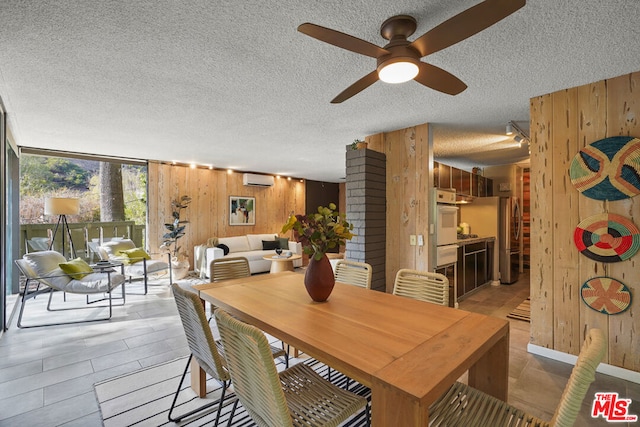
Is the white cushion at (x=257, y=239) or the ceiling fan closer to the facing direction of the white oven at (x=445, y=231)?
the ceiling fan

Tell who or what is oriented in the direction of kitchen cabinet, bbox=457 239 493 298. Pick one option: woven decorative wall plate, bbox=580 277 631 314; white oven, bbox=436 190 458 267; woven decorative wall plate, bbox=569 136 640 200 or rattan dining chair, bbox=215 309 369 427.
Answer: the rattan dining chair

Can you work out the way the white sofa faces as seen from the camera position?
facing the viewer

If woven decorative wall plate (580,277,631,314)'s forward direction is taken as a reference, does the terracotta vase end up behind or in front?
in front

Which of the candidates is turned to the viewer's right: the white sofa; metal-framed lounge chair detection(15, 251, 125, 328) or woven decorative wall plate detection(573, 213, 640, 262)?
the metal-framed lounge chair

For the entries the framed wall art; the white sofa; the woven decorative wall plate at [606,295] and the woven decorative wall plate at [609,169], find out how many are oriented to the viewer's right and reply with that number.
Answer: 0

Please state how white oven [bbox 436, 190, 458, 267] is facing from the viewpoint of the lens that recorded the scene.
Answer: facing the viewer and to the right of the viewer

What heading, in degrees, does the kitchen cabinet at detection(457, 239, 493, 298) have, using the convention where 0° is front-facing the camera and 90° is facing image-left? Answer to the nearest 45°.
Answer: approximately 315°

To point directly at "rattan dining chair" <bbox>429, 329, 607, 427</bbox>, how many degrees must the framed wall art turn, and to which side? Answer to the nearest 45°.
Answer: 0° — it already faces it

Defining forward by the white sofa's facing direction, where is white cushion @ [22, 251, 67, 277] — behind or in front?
in front

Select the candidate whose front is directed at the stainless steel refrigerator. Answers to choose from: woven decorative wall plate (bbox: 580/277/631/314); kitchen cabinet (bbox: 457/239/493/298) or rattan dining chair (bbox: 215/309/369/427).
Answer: the rattan dining chair

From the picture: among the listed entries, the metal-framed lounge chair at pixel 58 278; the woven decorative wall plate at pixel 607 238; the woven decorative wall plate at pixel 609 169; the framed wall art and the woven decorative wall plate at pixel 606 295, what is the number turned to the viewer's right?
1

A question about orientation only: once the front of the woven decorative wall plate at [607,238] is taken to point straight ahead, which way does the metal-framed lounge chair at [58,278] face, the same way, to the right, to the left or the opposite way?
the opposite way

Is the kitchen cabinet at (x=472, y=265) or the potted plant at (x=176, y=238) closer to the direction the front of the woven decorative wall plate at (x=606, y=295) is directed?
the potted plant

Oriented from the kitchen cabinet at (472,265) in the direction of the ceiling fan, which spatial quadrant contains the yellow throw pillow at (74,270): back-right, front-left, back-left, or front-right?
front-right
